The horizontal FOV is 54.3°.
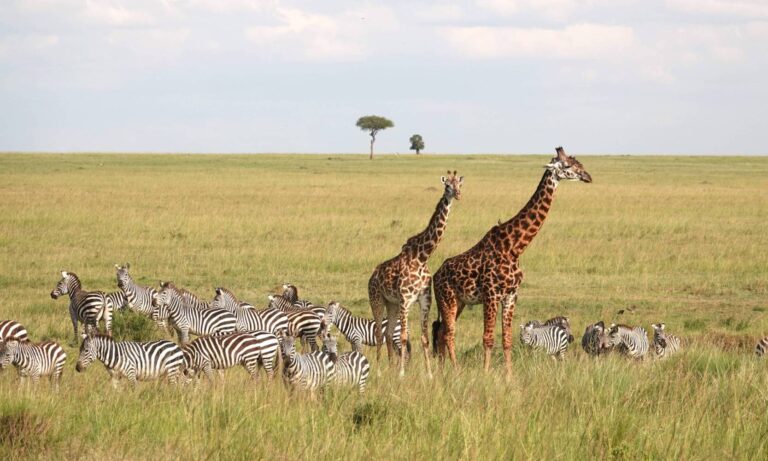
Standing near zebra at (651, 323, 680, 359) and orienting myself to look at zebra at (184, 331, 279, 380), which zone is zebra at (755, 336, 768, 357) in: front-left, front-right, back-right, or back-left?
back-left

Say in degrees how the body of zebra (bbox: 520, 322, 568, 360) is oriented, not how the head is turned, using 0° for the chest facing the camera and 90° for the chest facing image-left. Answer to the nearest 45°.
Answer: approximately 90°

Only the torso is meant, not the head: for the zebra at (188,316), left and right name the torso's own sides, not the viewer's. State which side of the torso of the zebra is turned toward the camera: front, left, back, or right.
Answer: left

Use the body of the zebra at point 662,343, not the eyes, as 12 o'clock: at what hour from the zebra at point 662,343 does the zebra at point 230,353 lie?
the zebra at point 230,353 is roughly at 12 o'clock from the zebra at point 662,343.

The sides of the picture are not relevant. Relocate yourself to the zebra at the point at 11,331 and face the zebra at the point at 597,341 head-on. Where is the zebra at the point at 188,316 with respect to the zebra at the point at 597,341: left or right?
left

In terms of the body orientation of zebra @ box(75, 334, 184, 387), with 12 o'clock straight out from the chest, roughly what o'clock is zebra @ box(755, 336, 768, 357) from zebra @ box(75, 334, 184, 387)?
zebra @ box(755, 336, 768, 357) is roughly at 6 o'clock from zebra @ box(75, 334, 184, 387).

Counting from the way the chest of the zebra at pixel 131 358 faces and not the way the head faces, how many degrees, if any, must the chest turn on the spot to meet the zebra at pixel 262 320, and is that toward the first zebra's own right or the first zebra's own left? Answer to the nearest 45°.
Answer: approximately 135° to the first zebra's own right

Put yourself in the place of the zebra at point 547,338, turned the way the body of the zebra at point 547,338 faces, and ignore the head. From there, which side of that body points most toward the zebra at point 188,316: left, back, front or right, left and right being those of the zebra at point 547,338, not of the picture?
front

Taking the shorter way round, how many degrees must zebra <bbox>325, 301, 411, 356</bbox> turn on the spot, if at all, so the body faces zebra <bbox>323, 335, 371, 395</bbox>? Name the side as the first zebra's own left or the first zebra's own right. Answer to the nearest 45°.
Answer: approximately 90° to the first zebra's own left

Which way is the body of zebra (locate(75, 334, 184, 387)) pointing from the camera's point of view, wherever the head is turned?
to the viewer's left

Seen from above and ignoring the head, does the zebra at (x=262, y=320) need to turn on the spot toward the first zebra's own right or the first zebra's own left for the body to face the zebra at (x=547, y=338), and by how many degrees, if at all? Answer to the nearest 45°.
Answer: approximately 180°

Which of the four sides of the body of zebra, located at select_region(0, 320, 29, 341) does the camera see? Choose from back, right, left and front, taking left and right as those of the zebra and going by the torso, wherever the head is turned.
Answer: left
